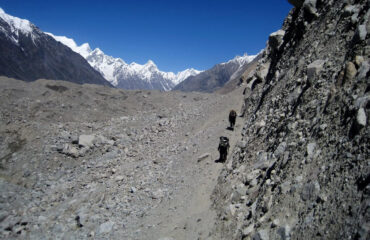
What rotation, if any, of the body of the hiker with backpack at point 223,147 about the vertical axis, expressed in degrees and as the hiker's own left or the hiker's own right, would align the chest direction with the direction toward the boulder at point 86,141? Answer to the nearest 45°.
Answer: approximately 45° to the hiker's own left

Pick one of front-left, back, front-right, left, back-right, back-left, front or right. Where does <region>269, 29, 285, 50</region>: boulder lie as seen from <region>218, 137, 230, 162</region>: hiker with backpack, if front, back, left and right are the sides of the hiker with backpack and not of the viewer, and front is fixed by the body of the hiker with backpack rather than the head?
front-right

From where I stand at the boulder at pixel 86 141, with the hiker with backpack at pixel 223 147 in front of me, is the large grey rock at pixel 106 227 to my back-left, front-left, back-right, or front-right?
front-right

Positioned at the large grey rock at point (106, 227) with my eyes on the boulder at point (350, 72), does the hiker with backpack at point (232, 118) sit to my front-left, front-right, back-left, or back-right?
front-left

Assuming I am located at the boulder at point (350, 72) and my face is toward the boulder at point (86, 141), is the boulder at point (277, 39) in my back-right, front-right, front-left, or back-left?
front-right

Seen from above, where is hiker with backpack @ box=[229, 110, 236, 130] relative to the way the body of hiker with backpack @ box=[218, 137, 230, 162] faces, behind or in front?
in front

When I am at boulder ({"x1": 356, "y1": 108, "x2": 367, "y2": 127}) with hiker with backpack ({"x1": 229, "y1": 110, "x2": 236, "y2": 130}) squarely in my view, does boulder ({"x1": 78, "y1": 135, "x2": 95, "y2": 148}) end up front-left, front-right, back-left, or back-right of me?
front-left

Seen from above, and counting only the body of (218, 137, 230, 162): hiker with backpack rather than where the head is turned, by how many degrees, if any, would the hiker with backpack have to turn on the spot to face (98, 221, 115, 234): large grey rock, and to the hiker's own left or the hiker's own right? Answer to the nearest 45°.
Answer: approximately 135° to the hiker's own left

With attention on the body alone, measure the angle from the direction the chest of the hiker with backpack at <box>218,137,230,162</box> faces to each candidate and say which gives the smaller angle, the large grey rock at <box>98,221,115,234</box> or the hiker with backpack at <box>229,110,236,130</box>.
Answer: the hiker with backpack

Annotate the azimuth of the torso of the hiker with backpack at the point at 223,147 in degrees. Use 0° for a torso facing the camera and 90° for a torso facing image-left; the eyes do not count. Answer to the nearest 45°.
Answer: approximately 180°
